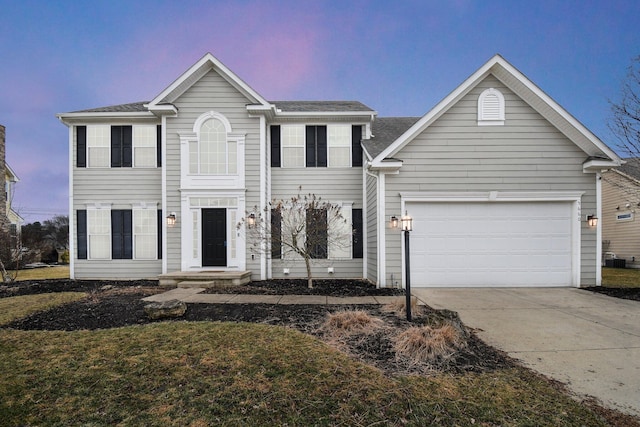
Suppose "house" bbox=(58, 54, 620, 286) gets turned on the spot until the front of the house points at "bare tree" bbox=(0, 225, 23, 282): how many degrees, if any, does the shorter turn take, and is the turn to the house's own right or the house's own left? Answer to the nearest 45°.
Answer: approximately 90° to the house's own right

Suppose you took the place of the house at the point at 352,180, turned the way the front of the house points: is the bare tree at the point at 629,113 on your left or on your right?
on your left

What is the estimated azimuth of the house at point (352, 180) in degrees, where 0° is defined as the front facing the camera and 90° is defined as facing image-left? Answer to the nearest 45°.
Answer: approximately 0°

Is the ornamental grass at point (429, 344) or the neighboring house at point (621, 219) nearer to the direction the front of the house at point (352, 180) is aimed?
the ornamental grass

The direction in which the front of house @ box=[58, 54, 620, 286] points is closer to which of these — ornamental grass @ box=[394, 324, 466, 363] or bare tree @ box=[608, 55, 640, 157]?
the ornamental grass

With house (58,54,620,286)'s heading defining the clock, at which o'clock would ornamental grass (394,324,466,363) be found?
The ornamental grass is roughly at 12 o'clock from the house.
